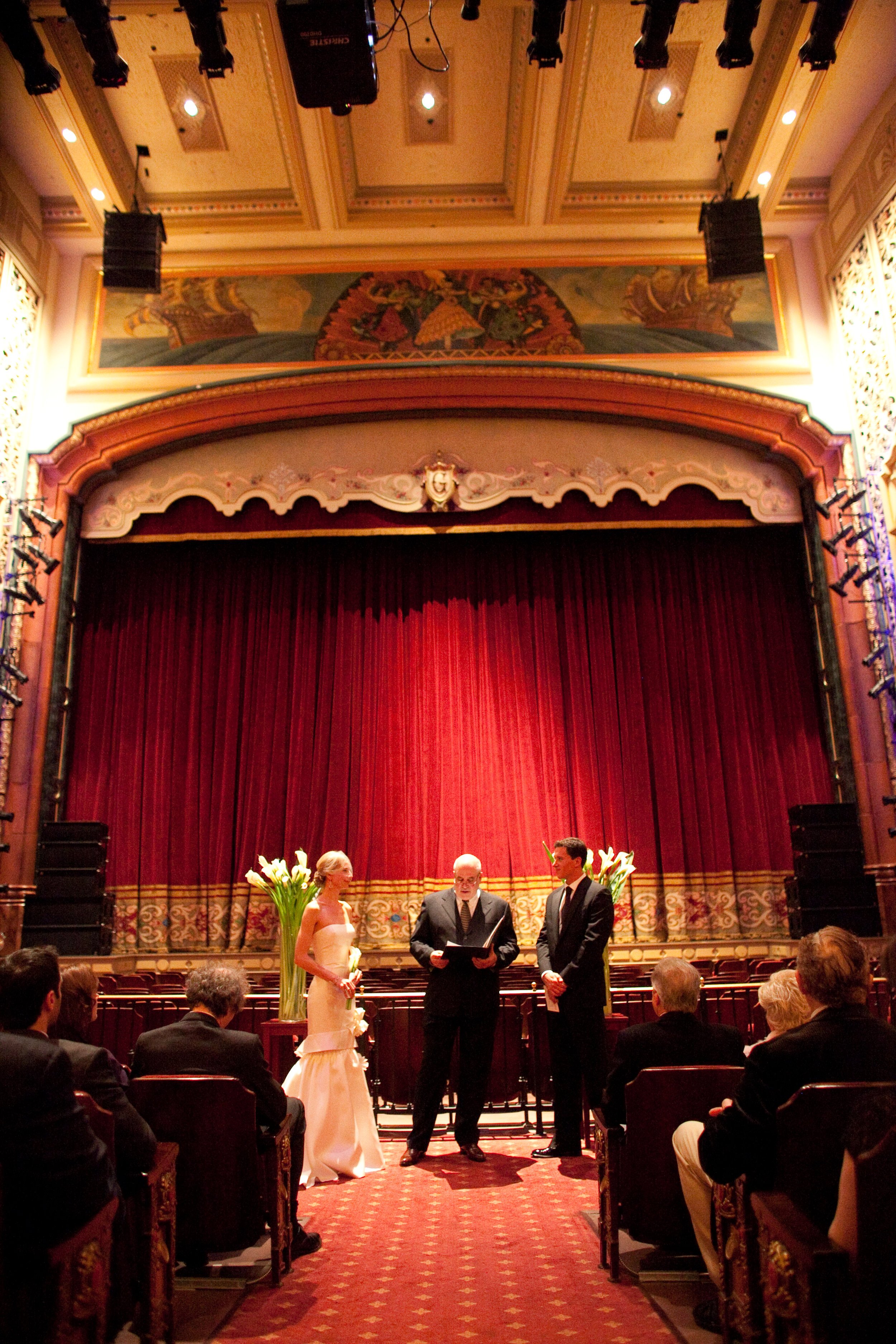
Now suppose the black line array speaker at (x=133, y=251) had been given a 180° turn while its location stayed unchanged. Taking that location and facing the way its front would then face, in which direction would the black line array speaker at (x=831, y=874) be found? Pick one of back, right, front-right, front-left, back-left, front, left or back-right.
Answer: right

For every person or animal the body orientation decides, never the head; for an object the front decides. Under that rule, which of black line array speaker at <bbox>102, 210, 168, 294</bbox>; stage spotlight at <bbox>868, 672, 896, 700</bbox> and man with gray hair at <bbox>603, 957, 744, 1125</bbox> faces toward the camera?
the black line array speaker

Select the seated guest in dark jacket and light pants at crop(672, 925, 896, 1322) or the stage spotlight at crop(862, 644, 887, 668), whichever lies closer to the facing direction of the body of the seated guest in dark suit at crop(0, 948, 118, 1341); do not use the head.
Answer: the stage spotlight

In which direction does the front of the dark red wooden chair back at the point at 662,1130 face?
away from the camera

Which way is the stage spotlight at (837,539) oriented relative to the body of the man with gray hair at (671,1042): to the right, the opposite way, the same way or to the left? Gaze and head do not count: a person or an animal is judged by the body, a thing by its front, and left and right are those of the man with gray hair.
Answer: to the left

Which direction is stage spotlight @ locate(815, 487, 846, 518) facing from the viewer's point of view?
to the viewer's left

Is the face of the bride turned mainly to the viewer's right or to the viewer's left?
to the viewer's right

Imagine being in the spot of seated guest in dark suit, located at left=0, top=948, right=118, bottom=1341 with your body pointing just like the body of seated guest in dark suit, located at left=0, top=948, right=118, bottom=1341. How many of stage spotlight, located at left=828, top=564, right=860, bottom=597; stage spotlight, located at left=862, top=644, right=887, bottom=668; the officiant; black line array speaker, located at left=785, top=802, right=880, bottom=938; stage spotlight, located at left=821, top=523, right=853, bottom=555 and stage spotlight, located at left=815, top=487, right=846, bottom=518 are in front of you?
6

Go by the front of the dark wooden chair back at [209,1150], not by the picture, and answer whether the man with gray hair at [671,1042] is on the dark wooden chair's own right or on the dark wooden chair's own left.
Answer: on the dark wooden chair's own right

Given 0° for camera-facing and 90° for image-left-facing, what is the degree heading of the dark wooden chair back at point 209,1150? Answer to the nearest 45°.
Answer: approximately 180°

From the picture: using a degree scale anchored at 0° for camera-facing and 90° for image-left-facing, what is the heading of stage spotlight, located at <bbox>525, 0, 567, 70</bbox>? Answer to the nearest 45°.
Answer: approximately 180°

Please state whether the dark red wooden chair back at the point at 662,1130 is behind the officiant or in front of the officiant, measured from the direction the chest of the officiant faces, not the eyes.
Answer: in front
